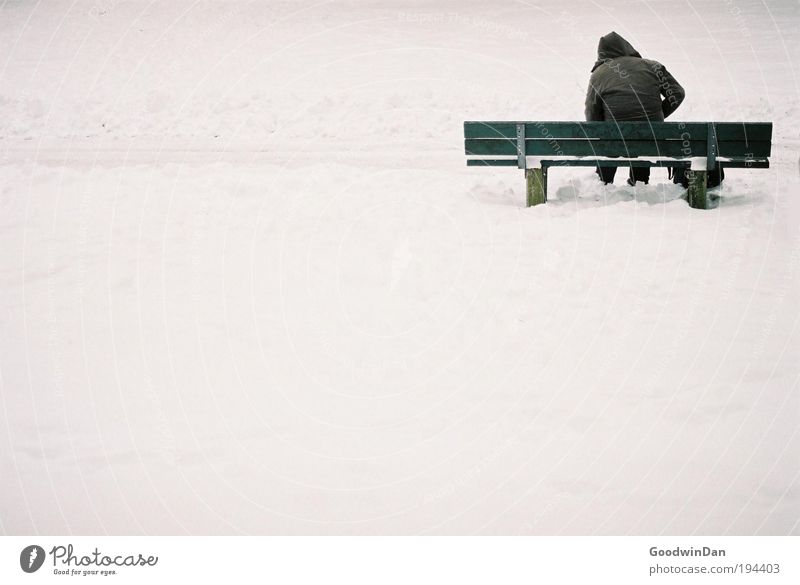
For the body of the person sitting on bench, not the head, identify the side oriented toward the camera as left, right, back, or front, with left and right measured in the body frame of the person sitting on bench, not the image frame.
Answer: back

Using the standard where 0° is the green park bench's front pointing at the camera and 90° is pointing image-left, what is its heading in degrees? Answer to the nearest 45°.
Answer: approximately 180°
